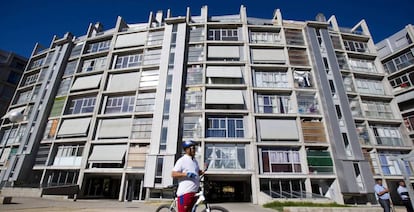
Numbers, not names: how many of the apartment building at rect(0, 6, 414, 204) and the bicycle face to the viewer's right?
1

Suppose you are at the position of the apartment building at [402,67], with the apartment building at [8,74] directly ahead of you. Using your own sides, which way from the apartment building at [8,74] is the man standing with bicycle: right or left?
left

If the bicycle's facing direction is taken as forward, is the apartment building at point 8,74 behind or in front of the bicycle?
behind

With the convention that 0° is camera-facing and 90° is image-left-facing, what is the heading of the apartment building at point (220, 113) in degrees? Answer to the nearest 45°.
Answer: approximately 0°

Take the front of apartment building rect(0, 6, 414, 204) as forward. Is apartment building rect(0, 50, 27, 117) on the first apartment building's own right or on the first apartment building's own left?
on the first apartment building's own right

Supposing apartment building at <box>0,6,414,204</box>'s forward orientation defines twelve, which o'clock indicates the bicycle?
The bicycle is roughly at 12 o'clock from the apartment building.

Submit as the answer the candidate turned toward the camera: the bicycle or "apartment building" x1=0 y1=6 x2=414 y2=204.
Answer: the apartment building

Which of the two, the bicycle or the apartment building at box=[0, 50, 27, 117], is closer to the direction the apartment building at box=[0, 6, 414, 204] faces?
the bicycle

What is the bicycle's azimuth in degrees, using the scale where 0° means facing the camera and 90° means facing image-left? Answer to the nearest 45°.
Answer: approximately 270°

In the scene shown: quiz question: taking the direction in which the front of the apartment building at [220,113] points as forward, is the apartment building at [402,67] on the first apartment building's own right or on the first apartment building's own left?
on the first apartment building's own left

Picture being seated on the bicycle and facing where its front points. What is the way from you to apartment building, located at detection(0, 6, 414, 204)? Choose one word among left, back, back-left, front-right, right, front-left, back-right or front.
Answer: left

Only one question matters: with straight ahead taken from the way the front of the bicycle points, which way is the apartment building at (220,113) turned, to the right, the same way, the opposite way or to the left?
to the right

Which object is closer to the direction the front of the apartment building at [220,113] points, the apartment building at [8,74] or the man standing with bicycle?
the man standing with bicycle
